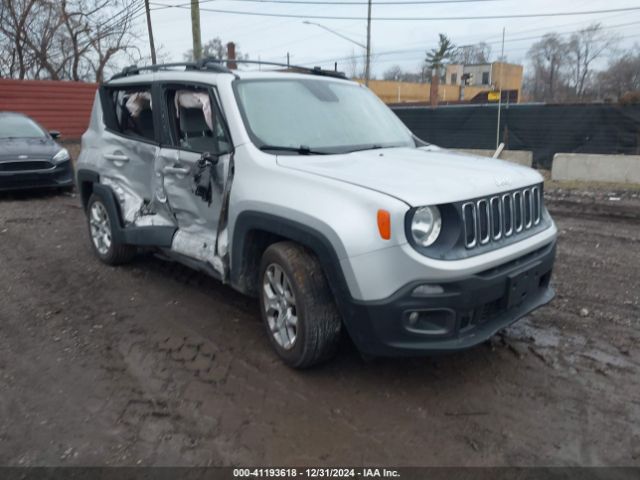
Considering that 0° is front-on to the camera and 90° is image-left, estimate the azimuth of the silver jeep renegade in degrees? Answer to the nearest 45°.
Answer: approximately 315°

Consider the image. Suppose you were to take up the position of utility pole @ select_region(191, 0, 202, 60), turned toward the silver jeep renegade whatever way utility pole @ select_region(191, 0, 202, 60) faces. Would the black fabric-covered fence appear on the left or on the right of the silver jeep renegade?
left

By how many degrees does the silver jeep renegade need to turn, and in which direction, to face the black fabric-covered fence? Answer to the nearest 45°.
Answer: approximately 90° to its left

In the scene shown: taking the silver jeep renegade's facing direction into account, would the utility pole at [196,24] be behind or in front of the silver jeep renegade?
behind

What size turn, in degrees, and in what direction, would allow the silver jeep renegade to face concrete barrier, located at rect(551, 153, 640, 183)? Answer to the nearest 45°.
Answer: approximately 90° to its left

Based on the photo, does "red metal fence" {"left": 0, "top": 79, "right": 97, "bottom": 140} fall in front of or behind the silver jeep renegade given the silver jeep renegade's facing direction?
behind
